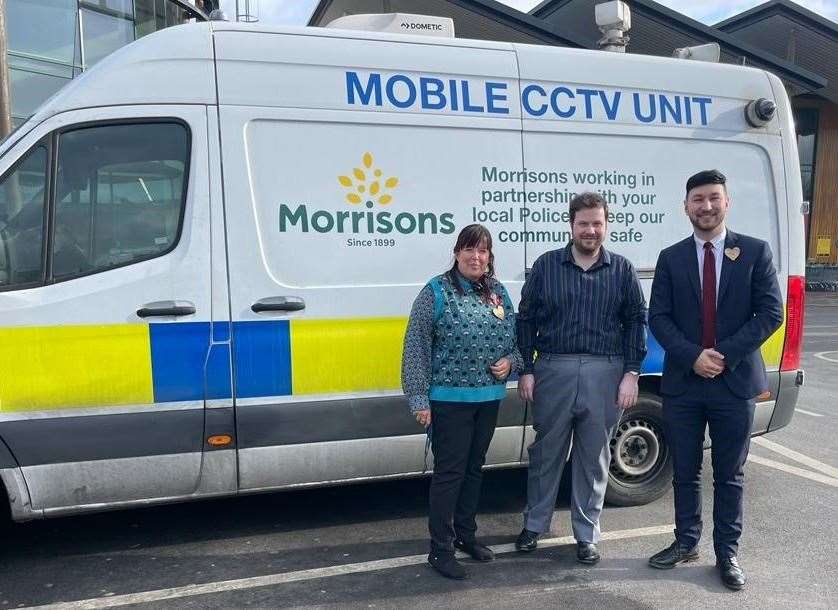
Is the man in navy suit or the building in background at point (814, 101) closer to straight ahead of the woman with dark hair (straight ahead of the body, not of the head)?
the man in navy suit

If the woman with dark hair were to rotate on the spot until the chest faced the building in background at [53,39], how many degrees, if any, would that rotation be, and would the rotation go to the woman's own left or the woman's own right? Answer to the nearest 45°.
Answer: approximately 180°

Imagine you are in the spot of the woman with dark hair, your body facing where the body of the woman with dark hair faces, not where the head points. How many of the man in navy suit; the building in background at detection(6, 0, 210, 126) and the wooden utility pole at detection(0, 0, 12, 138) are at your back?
2

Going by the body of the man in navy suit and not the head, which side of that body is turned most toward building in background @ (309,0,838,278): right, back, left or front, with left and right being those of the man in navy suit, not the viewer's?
back

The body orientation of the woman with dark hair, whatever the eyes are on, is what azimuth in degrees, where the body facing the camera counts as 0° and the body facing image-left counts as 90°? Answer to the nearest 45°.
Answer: approximately 315°

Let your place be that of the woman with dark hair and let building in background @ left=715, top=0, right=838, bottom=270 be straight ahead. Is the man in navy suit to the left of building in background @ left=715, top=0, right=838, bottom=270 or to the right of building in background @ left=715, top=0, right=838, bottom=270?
right

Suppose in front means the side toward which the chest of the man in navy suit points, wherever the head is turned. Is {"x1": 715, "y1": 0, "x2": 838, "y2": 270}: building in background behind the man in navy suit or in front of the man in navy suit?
behind
